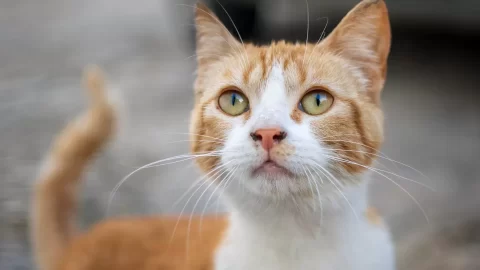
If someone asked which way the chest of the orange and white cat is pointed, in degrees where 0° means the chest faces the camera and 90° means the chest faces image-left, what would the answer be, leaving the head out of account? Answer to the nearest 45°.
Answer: approximately 315°
